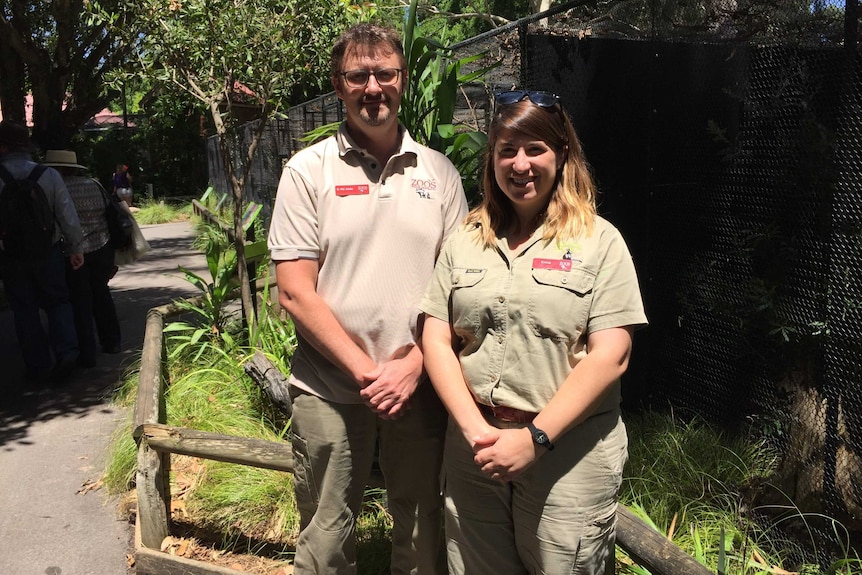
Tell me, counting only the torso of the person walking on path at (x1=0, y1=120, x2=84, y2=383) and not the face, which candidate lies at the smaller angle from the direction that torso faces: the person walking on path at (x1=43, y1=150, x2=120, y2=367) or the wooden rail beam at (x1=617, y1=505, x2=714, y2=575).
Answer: the person walking on path

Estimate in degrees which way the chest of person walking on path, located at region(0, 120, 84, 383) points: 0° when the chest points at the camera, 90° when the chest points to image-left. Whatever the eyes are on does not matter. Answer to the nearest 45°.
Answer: approximately 180°

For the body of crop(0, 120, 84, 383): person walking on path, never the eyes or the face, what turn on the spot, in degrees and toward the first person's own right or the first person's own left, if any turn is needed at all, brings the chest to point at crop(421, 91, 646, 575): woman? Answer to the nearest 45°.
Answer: approximately 180°

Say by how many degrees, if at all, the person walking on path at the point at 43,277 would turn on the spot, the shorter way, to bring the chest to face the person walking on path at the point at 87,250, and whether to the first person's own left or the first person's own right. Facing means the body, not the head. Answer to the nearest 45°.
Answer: approximately 45° to the first person's own right

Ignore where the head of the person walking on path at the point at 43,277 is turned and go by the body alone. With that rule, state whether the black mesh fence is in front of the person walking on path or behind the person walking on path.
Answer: behind

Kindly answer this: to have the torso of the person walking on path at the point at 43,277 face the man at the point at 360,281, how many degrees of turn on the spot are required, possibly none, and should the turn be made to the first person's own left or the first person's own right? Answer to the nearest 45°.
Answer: approximately 180°

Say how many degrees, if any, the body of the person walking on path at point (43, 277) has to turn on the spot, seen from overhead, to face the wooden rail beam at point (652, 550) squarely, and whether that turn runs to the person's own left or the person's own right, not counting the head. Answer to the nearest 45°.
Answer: approximately 180°

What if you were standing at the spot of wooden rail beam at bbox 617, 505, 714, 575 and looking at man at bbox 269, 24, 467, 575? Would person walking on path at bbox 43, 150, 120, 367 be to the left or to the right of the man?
right

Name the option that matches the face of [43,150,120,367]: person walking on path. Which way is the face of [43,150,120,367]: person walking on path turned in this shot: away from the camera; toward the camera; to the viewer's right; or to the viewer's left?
away from the camera

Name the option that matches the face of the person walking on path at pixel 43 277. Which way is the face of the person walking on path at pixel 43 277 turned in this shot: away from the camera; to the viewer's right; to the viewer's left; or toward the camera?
away from the camera

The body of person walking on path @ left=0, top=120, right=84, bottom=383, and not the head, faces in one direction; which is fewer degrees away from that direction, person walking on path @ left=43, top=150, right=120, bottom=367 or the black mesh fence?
the person walking on path
